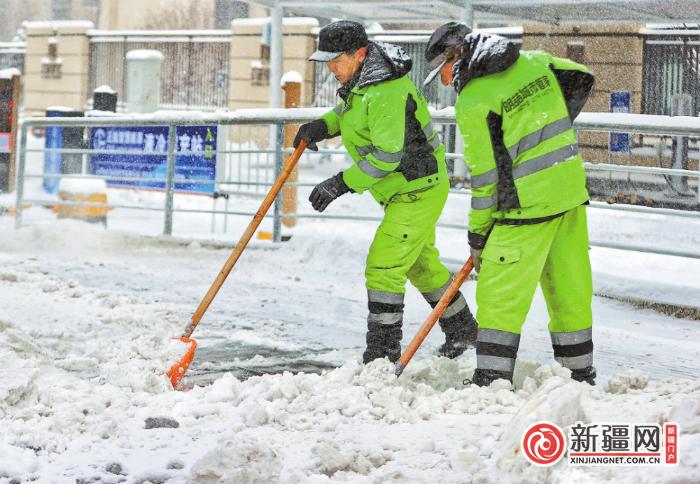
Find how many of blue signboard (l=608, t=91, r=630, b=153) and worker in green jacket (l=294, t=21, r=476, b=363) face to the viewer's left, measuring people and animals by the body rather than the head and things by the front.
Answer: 1

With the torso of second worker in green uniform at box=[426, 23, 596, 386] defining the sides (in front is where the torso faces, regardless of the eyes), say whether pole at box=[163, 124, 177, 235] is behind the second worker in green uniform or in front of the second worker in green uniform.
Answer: in front

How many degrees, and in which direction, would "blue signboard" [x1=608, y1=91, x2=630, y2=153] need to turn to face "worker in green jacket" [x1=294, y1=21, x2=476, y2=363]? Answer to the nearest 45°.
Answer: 0° — it already faces them

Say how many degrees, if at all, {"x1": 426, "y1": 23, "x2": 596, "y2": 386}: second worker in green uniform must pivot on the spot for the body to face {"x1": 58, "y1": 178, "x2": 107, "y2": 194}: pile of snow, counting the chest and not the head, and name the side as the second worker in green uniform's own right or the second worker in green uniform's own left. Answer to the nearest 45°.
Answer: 0° — they already face it

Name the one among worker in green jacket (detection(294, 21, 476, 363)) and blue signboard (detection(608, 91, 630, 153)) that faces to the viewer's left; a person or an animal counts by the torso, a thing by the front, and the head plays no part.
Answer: the worker in green jacket

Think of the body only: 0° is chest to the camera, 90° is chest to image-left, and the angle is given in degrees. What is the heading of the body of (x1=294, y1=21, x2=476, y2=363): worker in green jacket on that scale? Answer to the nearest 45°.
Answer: approximately 90°

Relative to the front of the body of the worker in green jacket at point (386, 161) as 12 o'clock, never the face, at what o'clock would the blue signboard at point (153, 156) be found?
The blue signboard is roughly at 2 o'clock from the worker in green jacket.

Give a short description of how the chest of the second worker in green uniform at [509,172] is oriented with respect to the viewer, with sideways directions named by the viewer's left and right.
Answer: facing away from the viewer and to the left of the viewer

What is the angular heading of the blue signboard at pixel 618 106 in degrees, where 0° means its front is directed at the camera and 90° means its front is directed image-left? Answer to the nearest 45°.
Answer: approximately 0°
